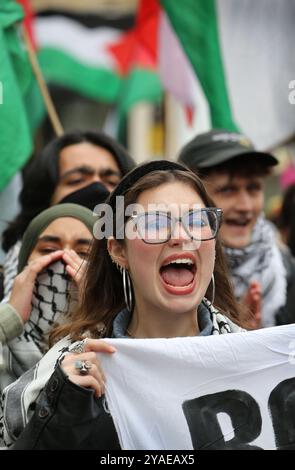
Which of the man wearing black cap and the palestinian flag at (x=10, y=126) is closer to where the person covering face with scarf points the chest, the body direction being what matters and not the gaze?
the man wearing black cap

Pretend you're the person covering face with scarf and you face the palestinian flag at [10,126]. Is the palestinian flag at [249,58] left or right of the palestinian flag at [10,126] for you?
right

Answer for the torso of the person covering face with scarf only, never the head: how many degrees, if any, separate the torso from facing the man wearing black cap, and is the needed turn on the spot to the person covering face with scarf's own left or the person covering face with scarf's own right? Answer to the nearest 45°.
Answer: approximately 90° to the person covering face with scarf's own left

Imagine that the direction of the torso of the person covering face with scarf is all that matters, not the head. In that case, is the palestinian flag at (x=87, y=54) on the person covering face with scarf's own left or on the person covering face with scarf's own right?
on the person covering face with scarf's own left

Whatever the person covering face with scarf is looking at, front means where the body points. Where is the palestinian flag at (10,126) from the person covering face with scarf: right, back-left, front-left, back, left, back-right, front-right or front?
back-left

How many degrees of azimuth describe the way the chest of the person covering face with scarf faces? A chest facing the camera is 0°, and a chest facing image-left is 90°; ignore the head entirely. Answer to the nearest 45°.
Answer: approximately 315°

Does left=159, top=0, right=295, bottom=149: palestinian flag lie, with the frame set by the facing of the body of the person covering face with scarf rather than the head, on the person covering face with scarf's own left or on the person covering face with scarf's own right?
on the person covering face with scarf's own left
